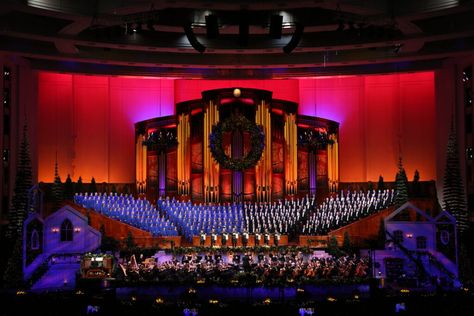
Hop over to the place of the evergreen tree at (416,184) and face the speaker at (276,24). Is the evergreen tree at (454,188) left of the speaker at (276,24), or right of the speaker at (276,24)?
left

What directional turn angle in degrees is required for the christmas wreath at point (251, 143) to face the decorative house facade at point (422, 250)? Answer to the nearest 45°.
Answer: approximately 45° to its left

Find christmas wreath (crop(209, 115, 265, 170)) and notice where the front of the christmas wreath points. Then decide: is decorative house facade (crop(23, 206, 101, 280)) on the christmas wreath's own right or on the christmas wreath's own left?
on the christmas wreath's own right

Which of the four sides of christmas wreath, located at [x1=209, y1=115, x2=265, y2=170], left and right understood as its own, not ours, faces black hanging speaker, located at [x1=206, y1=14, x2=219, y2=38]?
front

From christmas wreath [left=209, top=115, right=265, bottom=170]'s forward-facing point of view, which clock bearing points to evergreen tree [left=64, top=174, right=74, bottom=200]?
The evergreen tree is roughly at 3 o'clock from the christmas wreath.

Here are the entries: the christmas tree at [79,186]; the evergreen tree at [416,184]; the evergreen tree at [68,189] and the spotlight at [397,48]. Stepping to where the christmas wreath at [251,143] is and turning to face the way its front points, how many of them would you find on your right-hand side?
2

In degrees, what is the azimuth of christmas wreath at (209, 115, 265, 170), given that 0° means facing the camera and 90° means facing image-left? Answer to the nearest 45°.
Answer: approximately 0°

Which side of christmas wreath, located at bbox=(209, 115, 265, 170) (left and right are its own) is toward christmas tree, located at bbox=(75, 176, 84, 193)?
right

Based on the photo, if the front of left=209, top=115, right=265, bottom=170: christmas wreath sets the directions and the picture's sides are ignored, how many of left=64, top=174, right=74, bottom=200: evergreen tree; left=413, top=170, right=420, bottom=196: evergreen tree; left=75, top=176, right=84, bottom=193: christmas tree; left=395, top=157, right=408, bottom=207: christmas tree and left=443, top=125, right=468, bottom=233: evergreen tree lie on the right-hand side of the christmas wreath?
2

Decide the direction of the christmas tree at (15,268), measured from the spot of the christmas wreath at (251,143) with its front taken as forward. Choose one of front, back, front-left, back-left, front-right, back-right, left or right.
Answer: front-right

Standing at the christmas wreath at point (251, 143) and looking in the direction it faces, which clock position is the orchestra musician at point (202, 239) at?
The orchestra musician is roughly at 1 o'clock from the christmas wreath.

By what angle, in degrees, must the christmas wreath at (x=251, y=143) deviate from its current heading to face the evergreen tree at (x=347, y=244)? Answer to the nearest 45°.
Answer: approximately 45° to its left

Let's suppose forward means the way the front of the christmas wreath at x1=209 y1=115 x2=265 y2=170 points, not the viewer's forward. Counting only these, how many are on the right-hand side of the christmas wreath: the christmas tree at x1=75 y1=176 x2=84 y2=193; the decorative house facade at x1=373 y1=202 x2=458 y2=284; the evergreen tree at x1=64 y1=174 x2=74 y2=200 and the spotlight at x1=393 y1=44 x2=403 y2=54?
2

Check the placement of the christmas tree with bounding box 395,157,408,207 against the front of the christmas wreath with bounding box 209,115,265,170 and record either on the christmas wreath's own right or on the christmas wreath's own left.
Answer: on the christmas wreath's own left

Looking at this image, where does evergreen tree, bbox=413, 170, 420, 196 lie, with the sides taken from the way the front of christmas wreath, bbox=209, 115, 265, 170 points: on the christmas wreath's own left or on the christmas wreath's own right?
on the christmas wreath's own left
